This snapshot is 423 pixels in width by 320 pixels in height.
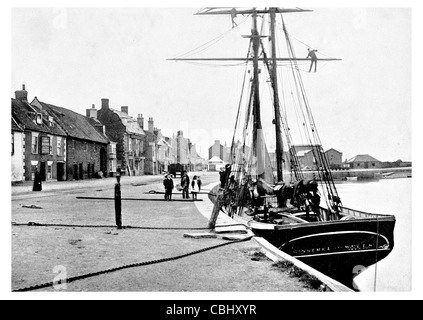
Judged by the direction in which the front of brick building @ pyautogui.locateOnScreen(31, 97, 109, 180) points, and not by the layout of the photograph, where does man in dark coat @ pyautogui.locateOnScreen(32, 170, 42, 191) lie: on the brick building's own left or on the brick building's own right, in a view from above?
on the brick building's own right

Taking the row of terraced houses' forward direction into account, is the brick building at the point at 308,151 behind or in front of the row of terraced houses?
in front

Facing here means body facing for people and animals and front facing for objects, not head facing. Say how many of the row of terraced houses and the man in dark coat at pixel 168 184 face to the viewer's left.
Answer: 0

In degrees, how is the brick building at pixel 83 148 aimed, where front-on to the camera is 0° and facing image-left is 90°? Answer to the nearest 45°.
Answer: approximately 315°

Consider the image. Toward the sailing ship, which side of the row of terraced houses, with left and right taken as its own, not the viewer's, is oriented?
front

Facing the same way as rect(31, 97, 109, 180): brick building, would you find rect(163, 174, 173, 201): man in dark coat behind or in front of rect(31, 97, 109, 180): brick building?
in front
